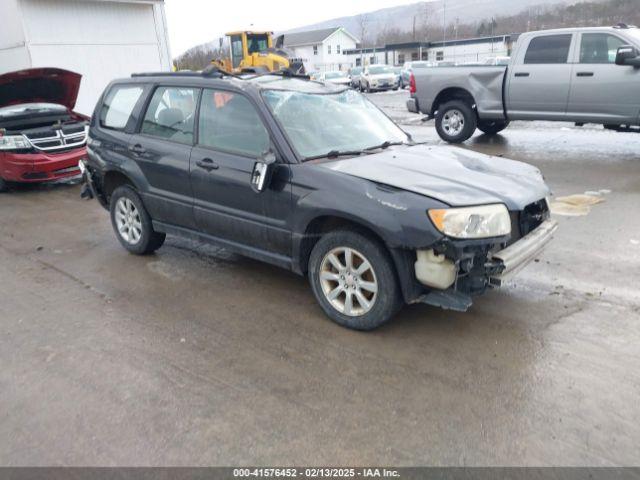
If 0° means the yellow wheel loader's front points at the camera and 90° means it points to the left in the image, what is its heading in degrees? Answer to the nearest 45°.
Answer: approximately 270°

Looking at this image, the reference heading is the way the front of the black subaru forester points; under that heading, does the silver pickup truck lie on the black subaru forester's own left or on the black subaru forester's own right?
on the black subaru forester's own left

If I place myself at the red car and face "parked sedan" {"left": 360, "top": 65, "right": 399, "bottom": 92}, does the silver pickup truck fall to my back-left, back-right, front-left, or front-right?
front-right

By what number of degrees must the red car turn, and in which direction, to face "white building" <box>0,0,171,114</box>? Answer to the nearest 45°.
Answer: approximately 135° to its left

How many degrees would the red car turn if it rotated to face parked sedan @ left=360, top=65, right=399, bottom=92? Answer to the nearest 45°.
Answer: approximately 90° to its left

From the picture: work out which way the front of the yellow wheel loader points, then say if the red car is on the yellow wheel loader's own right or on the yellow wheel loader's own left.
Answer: on the yellow wheel loader's own right

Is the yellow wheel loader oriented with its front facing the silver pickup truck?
no

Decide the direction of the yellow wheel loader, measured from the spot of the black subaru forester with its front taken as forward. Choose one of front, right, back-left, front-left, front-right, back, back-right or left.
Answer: back-left

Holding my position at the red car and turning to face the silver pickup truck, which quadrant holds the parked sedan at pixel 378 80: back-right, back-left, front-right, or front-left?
front-left

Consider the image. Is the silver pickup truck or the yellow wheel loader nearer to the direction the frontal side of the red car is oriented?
the silver pickup truck

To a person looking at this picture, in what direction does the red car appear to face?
facing the viewer and to the right of the viewer

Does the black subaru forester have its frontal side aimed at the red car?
no

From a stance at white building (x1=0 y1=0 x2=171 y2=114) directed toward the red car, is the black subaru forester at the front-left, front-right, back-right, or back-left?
front-left
